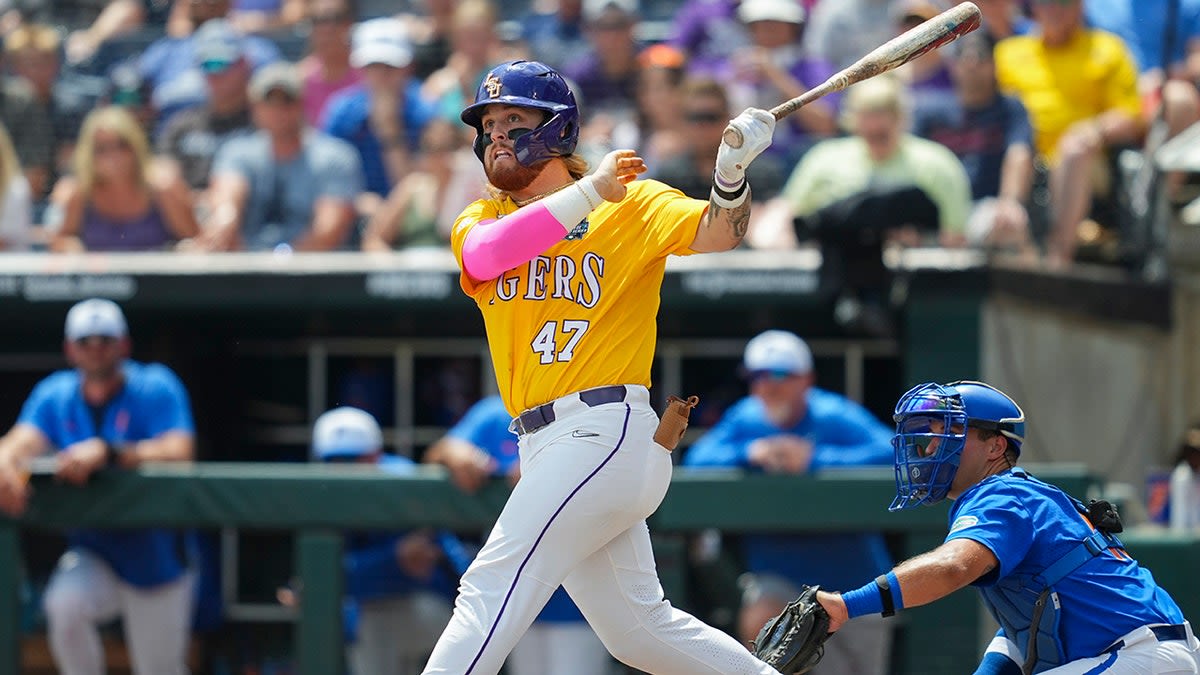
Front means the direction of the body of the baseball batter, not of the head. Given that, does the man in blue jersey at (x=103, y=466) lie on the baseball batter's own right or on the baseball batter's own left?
on the baseball batter's own right

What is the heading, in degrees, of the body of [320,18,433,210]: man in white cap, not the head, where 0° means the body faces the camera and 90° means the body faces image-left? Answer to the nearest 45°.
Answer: approximately 0°

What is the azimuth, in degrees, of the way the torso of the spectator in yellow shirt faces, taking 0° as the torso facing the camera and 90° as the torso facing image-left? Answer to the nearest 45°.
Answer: approximately 0°

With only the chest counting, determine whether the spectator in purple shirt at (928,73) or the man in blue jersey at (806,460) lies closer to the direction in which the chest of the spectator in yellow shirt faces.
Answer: the man in blue jersey

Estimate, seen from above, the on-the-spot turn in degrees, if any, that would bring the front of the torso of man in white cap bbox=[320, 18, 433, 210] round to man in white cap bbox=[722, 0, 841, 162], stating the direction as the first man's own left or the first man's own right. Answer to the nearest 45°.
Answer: approximately 90° to the first man's own left

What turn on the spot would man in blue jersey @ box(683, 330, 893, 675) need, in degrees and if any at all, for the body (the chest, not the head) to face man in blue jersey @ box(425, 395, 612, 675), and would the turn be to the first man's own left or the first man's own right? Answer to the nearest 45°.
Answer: approximately 90° to the first man's own right

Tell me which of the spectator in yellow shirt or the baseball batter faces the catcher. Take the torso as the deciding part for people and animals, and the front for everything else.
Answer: the spectator in yellow shirt

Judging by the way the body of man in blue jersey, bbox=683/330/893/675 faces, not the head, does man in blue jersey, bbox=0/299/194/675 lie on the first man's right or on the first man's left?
on the first man's right

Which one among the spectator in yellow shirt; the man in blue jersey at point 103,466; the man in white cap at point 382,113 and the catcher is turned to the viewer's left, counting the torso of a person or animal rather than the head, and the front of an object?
the catcher
